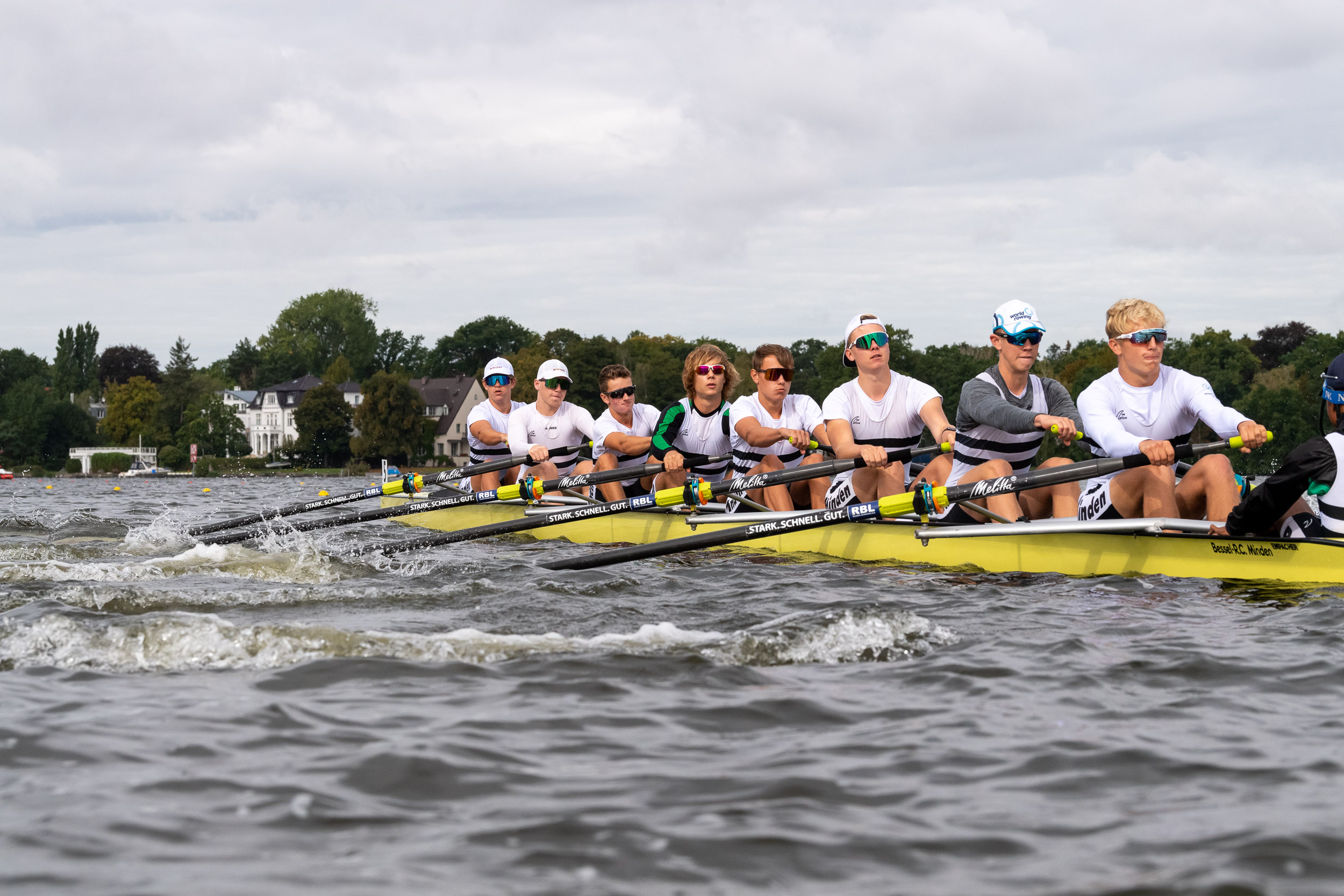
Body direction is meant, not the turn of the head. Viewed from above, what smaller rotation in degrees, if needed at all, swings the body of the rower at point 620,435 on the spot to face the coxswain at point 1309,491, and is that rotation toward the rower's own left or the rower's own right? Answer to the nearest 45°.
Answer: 0° — they already face them

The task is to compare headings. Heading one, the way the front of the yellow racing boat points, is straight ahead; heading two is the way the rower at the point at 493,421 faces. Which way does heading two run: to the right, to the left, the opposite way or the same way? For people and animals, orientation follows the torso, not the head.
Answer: the opposite way

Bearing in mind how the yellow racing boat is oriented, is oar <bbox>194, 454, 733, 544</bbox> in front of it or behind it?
in front

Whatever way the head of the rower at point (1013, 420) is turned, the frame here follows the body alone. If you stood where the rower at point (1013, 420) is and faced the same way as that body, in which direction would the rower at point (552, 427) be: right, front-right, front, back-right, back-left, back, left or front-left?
back

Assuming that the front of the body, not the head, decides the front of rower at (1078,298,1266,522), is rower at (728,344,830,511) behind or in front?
behind

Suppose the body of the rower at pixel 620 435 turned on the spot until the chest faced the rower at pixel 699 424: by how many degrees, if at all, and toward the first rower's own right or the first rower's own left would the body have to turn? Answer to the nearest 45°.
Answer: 0° — they already face them

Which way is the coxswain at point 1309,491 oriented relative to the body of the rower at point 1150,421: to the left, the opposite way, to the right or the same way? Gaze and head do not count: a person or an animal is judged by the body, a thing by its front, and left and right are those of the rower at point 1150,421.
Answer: the opposite way

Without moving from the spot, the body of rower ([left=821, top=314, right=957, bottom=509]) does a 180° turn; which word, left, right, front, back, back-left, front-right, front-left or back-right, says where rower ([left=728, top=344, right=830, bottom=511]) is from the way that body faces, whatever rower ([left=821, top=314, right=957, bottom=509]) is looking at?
front

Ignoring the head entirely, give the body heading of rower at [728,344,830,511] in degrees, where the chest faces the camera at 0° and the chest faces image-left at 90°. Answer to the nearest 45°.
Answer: approximately 315°
